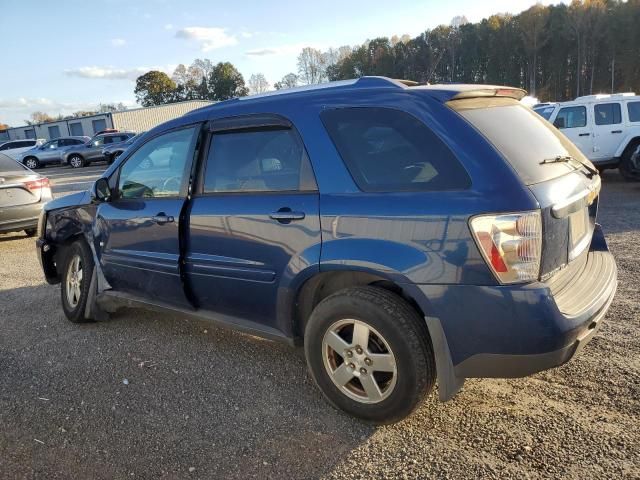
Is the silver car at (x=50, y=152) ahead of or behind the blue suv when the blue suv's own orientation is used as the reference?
ahead

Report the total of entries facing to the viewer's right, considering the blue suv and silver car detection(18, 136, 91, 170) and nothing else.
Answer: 0

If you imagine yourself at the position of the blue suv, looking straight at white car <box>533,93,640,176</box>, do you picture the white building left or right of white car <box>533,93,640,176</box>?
left

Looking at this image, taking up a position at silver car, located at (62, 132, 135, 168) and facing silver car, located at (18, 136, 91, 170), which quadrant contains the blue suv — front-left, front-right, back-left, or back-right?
back-left

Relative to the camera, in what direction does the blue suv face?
facing away from the viewer and to the left of the viewer

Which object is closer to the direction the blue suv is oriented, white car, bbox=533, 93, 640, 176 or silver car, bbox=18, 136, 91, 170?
the silver car

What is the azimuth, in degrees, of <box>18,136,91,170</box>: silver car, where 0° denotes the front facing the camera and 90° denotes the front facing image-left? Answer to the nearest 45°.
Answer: approximately 45°
